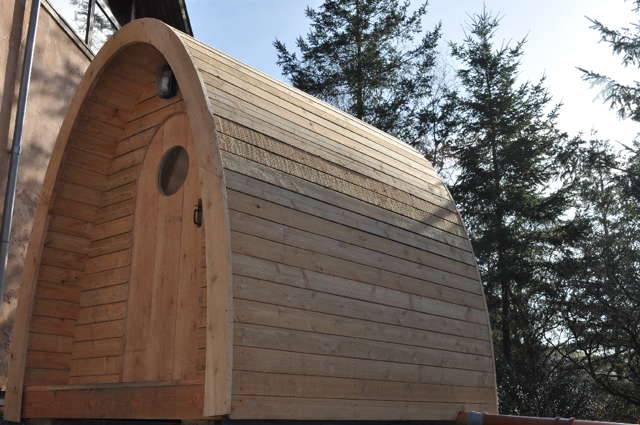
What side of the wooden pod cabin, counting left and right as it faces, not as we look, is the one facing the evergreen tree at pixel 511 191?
back

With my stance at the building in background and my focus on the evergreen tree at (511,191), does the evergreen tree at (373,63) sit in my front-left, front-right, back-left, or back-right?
front-left

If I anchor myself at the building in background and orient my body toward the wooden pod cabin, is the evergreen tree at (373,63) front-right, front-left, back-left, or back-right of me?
back-left

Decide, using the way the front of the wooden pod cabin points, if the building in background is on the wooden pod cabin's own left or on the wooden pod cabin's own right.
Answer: on the wooden pod cabin's own right

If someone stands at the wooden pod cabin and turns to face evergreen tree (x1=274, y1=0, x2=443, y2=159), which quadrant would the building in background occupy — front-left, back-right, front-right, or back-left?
front-left

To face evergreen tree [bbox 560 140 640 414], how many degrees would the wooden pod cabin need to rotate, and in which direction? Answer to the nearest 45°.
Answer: approximately 180°

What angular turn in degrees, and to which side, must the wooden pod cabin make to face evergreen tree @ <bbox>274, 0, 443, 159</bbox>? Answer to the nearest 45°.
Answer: approximately 135° to its right

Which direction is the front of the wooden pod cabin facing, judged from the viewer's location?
facing the viewer and to the left of the viewer
